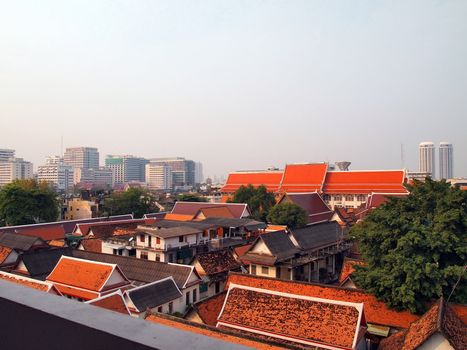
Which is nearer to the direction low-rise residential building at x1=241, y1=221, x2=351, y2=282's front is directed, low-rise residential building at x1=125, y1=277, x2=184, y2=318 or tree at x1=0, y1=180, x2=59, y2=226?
the low-rise residential building

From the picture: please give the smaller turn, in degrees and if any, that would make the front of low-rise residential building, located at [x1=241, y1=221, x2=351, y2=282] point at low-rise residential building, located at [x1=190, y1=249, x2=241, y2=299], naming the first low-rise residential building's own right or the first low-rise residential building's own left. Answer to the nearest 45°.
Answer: approximately 90° to the first low-rise residential building's own right

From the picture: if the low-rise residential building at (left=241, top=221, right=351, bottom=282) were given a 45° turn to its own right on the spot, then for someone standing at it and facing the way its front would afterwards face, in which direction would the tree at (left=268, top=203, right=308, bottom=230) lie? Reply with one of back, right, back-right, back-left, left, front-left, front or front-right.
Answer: back

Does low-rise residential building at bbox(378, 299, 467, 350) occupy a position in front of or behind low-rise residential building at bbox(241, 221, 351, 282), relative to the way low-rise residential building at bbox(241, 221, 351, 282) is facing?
in front

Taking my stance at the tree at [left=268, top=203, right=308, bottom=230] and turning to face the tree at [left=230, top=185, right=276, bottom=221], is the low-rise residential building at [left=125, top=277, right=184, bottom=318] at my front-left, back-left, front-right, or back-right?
back-left

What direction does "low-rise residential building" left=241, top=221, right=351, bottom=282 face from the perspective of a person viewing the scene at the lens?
facing the viewer and to the right of the viewer

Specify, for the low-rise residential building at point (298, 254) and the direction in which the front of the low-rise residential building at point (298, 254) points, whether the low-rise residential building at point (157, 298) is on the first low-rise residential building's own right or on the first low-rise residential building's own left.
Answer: on the first low-rise residential building's own right
